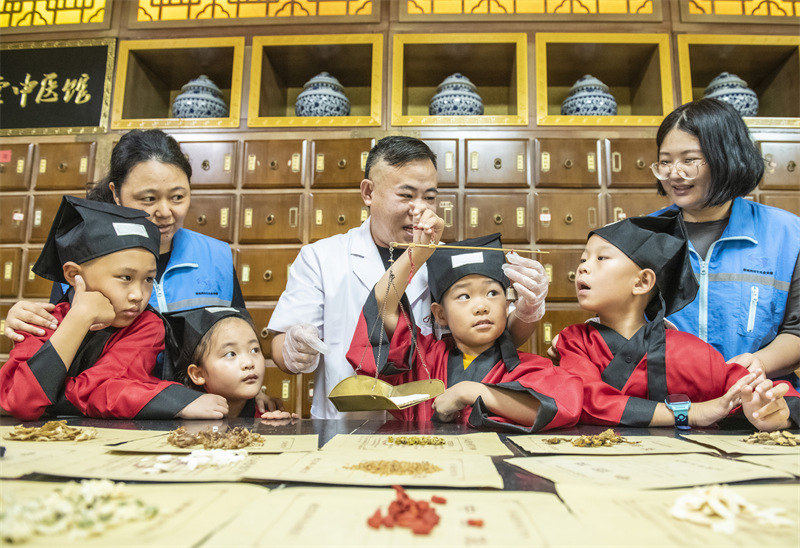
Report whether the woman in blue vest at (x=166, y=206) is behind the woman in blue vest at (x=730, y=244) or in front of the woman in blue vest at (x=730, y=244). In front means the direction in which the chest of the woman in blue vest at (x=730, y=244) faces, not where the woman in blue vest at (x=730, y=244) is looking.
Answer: in front

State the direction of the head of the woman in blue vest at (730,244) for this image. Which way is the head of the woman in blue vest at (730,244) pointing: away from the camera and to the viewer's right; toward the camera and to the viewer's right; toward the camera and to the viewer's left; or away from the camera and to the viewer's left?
toward the camera and to the viewer's left

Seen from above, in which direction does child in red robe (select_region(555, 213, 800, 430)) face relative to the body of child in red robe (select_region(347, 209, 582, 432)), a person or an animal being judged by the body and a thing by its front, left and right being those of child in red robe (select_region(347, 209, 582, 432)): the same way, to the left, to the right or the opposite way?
the same way

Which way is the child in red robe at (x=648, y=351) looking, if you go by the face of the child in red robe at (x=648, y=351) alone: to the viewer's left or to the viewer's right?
to the viewer's left

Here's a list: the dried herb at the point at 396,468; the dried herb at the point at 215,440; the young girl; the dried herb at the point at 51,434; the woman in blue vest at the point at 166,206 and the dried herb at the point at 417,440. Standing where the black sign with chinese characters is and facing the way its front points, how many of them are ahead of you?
6

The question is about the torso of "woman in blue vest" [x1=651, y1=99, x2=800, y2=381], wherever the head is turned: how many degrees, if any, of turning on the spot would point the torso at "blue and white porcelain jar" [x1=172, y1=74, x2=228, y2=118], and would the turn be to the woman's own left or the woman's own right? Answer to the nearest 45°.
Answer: approximately 45° to the woman's own right

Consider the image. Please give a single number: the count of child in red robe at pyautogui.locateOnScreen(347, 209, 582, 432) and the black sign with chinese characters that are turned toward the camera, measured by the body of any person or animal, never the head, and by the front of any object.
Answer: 2

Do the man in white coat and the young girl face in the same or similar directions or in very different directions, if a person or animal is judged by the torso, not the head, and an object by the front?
same or similar directions

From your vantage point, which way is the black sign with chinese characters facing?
toward the camera

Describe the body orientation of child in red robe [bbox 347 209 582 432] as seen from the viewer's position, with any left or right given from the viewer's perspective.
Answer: facing the viewer

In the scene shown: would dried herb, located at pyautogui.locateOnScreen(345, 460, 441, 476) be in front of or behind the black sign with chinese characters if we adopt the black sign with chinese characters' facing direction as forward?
in front

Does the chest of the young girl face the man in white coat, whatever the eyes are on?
no

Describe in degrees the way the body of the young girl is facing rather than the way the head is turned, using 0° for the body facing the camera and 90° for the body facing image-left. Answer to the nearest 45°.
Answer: approximately 315°

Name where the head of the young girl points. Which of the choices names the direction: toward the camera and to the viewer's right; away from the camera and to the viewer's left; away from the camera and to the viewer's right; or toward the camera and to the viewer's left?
toward the camera and to the viewer's right

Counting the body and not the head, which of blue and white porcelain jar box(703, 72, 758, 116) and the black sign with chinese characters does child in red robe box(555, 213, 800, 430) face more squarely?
the black sign with chinese characters

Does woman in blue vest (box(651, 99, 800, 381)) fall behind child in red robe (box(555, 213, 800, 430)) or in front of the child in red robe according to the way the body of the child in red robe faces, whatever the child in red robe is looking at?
behind

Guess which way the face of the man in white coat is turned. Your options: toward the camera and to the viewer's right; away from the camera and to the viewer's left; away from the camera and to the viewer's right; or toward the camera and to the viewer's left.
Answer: toward the camera and to the viewer's right

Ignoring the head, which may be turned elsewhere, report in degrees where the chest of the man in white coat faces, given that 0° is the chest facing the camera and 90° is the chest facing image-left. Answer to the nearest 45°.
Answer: approximately 315°

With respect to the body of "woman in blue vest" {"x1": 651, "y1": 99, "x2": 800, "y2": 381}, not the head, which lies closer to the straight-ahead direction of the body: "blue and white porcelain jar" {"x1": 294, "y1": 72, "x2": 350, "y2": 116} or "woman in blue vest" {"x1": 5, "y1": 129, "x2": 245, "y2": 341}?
the woman in blue vest
